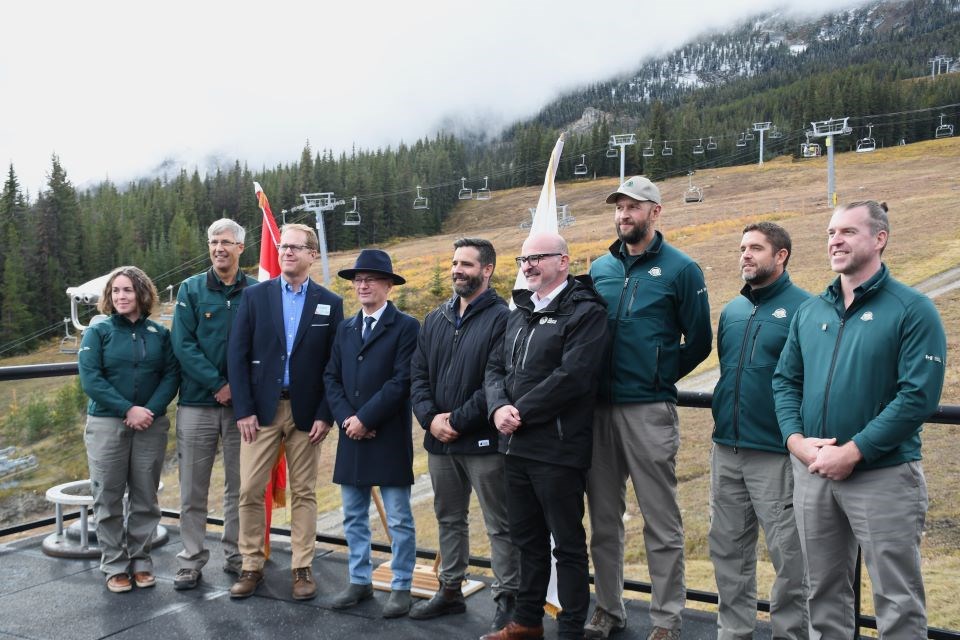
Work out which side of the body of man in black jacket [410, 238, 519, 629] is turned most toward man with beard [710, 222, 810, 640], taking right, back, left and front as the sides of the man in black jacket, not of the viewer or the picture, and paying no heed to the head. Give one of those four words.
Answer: left

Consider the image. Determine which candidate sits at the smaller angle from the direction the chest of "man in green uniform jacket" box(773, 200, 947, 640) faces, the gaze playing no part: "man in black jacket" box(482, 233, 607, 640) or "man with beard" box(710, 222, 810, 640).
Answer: the man in black jacket

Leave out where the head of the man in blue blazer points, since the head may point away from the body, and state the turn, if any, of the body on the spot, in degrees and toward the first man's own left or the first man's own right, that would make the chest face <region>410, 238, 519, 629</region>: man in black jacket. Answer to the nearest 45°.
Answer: approximately 45° to the first man's own left

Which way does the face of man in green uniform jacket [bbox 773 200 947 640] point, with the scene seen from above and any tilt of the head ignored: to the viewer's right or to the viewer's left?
to the viewer's left

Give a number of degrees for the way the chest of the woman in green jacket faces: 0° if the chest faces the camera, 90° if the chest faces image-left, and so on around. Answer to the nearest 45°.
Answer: approximately 0°

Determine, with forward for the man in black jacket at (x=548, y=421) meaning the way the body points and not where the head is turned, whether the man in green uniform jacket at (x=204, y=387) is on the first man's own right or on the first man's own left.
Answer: on the first man's own right

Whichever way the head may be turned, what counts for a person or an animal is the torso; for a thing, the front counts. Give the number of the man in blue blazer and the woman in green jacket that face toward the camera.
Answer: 2

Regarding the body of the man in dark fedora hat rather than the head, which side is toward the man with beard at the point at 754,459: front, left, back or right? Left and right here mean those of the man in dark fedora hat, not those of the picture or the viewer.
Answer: left

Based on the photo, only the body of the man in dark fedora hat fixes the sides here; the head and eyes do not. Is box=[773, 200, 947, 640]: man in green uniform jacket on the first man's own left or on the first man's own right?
on the first man's own left

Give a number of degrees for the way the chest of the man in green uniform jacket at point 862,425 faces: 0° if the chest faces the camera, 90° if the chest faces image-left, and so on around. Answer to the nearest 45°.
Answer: approximately 45°
